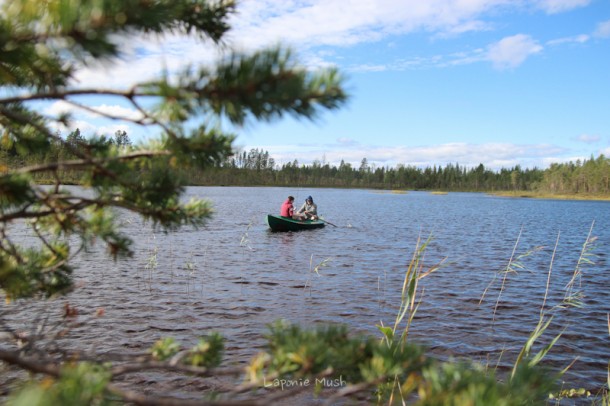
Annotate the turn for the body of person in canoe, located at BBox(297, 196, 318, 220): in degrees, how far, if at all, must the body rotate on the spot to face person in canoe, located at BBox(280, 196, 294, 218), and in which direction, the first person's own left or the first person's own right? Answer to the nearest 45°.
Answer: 0° — they already face them

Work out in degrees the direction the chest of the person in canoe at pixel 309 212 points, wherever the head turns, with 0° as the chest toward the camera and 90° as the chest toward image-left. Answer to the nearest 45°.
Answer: approximately 45°
